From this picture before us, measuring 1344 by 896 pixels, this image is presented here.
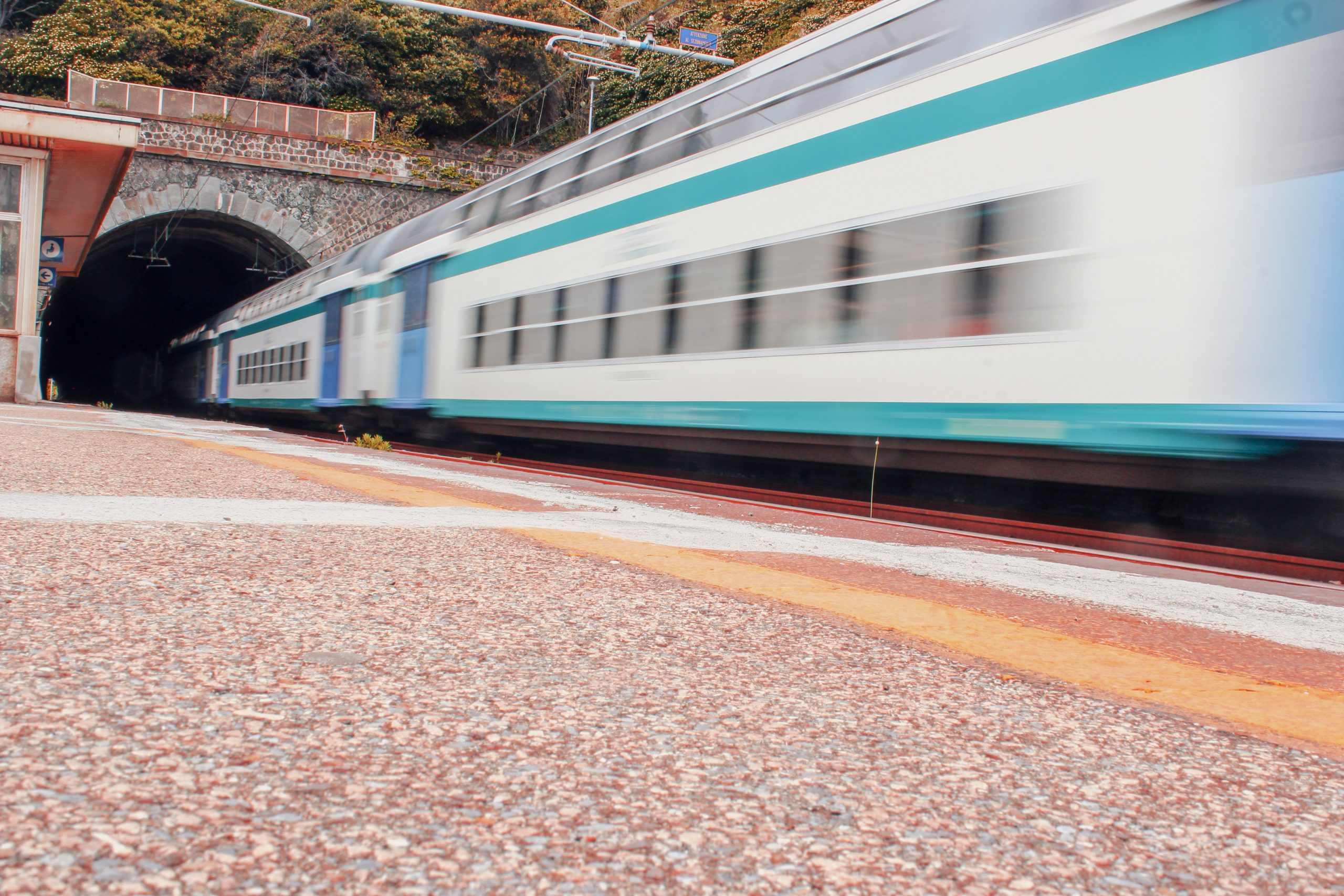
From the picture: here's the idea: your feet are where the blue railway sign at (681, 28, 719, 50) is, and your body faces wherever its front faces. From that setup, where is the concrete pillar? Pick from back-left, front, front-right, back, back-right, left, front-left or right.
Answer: right

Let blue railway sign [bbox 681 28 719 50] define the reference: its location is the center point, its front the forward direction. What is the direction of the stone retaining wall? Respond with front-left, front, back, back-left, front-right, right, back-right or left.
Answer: back-right

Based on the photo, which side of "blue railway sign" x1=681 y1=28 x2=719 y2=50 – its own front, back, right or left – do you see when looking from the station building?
right

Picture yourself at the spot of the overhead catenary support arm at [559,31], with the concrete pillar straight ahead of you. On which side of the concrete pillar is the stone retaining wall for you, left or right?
right

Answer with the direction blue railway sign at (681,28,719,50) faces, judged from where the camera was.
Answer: facing the viewer
